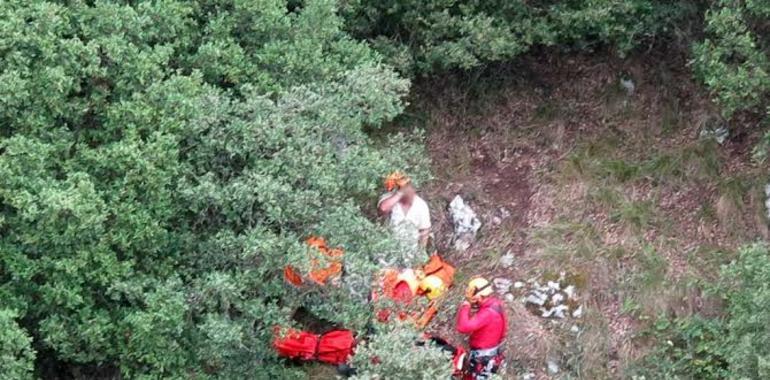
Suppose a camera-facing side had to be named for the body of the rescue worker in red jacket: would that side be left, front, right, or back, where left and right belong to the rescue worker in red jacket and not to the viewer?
left

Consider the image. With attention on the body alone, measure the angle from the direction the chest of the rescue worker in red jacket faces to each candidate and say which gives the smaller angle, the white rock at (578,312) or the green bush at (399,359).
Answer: the green bush

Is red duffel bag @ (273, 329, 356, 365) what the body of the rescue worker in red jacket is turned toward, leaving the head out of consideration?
yes

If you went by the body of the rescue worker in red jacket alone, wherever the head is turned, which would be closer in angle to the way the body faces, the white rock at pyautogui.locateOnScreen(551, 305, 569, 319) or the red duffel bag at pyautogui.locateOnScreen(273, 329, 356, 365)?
the red duffel bag

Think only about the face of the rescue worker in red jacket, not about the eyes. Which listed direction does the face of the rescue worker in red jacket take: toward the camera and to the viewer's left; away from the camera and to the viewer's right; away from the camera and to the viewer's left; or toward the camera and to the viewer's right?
toward the camera and to the viewer's left

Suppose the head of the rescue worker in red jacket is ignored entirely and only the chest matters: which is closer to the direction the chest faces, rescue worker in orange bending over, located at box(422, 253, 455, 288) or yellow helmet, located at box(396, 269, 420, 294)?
the yellow helmet

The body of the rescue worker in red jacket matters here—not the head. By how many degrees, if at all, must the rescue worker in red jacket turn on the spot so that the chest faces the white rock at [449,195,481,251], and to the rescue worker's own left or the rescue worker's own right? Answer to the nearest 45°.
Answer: approximately 90° to the rescue worker's own right

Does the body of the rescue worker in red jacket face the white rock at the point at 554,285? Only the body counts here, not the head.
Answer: no

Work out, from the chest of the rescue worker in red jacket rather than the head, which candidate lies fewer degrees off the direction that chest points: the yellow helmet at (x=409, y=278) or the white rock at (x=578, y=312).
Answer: the yellow helmet

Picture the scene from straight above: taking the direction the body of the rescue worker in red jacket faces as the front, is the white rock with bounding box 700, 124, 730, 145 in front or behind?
behind

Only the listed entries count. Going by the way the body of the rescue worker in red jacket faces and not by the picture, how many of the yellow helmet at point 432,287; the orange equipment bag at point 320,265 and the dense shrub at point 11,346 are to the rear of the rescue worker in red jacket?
0

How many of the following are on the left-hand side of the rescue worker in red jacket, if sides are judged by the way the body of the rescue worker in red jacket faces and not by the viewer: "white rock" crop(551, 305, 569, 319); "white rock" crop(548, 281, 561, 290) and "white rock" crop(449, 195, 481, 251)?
0

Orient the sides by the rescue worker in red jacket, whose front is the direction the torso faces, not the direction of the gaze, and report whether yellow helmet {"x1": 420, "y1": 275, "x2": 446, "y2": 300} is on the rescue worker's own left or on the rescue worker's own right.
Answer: on the rescue worker's own right

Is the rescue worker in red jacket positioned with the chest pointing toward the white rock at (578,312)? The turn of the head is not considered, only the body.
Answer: no

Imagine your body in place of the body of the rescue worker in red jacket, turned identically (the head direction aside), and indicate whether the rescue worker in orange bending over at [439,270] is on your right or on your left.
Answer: on your right
